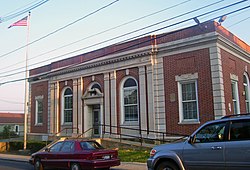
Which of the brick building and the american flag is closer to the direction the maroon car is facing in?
the american flag

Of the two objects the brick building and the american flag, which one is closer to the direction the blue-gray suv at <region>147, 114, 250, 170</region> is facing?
the american flag

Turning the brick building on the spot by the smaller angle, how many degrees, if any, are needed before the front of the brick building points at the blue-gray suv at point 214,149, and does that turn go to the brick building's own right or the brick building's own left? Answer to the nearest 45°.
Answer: approximately 45° to the brick building's own left

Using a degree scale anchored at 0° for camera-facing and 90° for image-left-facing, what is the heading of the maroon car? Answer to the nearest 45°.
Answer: approximately 135°

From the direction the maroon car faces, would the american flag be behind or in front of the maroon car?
in front

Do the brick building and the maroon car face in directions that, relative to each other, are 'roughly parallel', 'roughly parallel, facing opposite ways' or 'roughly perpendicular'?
roughly perpendicular

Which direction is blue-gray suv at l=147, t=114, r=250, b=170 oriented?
to the viewer's left

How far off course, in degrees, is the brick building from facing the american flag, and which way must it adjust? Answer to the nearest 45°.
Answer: approximately 45° to its right

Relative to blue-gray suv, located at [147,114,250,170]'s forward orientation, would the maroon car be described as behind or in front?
in front

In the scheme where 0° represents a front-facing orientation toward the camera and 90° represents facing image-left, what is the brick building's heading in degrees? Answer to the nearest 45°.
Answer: approximately 45°
